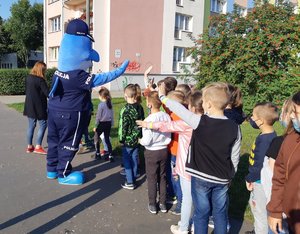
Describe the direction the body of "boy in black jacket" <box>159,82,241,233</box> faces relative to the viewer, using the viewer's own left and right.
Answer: facing away from the viewer and to the left of the viewer

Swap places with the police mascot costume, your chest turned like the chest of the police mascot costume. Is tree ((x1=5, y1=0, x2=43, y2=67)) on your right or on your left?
on your left

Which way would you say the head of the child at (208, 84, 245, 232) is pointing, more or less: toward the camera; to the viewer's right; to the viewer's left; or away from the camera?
away from the camera

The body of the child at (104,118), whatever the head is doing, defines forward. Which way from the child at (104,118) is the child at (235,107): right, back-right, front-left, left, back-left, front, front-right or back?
back

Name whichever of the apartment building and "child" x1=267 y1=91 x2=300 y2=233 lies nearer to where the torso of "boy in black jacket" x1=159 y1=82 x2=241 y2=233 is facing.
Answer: the apartment building

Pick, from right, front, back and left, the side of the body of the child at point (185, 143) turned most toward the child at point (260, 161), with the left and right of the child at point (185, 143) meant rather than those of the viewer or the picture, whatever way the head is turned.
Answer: back

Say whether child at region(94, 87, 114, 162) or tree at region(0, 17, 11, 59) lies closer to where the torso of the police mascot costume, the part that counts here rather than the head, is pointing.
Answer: the child

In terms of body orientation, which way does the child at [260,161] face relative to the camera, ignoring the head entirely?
to the viewer's left

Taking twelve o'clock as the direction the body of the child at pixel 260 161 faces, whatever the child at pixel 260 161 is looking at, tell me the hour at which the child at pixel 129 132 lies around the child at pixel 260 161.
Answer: the child at pixel 129 132 is roughly at 1 o'clock from the child at pixel 260 161.

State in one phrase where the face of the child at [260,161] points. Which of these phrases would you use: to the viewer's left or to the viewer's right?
to the viewer's left
